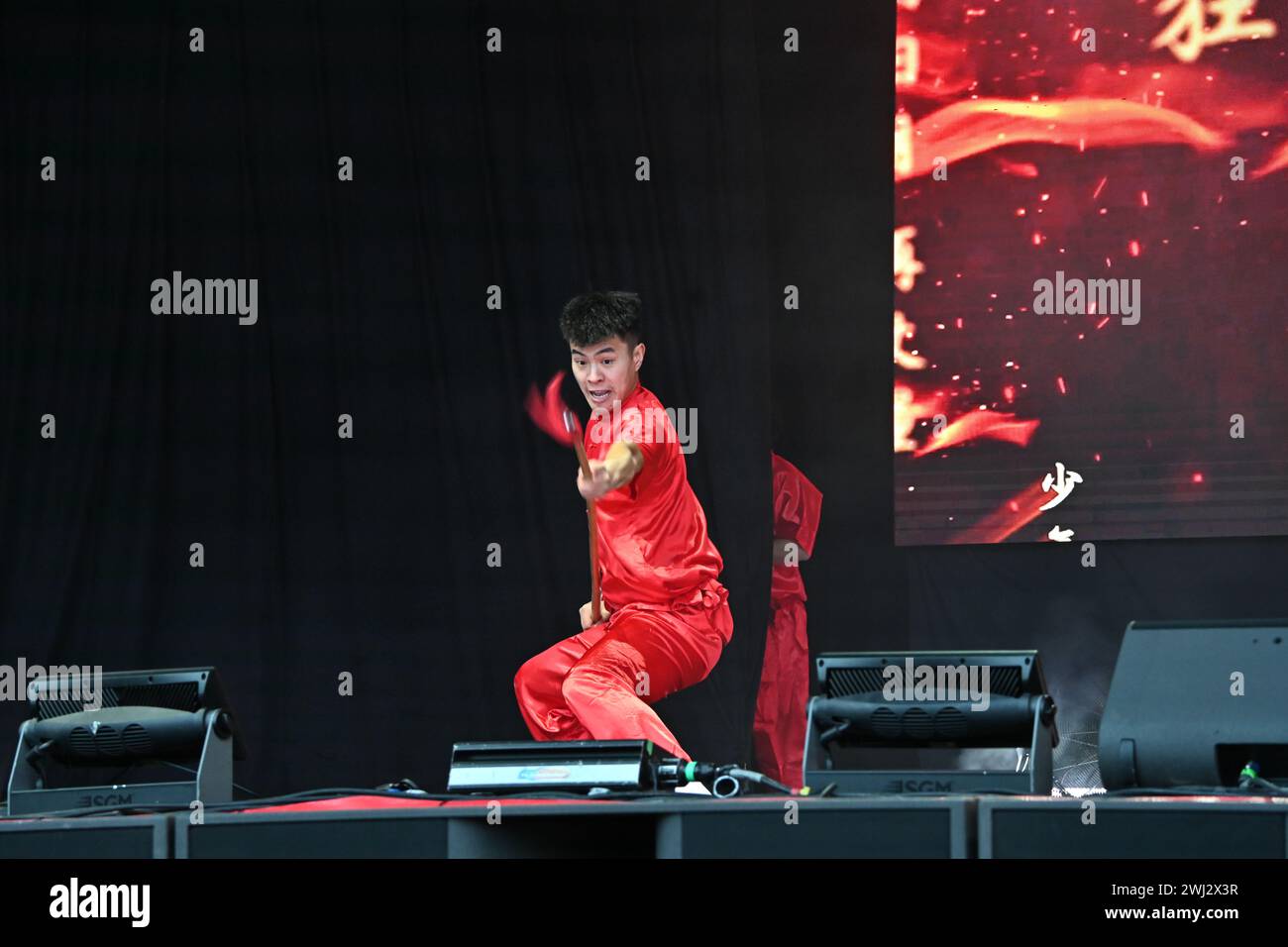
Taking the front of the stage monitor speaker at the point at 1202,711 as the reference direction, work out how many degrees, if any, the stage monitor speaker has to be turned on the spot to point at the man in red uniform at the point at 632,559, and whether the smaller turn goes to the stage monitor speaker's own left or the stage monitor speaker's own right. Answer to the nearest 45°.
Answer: approximately 45° to the stage monitor speaker's own left

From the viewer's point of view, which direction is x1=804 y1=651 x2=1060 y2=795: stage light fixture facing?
away from the camera

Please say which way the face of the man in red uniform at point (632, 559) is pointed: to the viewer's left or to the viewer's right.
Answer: to the viewer's left

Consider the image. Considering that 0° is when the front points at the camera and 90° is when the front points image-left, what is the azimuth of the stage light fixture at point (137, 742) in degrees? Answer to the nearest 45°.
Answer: approximately 180°

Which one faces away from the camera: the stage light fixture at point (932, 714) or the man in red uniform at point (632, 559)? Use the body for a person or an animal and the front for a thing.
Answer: the stage light fixture

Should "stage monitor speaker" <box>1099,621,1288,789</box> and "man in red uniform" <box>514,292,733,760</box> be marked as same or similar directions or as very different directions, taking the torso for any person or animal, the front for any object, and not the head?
very different directions

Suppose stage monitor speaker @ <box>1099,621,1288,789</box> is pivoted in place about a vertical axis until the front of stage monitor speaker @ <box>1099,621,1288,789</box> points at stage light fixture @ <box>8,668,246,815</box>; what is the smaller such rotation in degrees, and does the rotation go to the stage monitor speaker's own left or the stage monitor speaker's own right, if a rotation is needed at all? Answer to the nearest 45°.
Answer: approximately 90° to the stage monitor speaker's own left

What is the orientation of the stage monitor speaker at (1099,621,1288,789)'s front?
away from the camera

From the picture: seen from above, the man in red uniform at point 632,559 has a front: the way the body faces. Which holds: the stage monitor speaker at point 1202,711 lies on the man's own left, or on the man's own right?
on the man's own left

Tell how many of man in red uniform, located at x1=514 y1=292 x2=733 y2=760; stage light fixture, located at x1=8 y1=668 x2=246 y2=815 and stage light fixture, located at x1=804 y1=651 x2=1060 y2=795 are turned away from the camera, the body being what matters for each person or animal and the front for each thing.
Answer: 2

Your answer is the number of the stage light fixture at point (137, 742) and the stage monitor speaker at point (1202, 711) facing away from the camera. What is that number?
2

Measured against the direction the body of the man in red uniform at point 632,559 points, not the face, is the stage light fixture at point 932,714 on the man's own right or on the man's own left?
on the man's own left

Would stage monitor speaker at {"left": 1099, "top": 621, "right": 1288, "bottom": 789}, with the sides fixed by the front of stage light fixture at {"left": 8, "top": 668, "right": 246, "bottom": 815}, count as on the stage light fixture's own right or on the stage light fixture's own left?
on the stage light fixture's own right

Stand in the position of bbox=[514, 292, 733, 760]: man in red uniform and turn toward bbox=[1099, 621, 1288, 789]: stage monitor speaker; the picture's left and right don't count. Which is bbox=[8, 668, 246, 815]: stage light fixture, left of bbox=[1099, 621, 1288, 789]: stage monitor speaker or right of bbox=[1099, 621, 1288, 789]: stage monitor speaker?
right

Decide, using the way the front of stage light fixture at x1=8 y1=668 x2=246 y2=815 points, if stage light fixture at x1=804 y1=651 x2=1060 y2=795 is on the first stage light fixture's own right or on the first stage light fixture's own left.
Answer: on the first stage light fixture's own right

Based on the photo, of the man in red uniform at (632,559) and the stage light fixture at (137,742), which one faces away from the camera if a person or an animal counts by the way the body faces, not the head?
the stage light fixture
